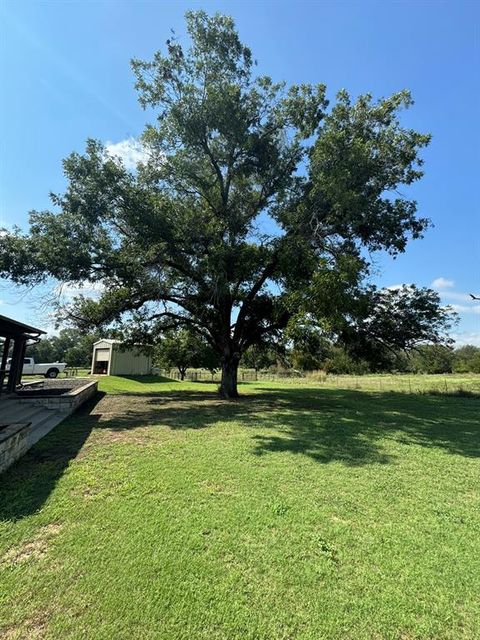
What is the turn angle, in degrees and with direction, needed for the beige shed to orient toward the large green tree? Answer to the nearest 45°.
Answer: approximately 45° to its left

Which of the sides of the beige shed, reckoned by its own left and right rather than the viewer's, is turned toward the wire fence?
left

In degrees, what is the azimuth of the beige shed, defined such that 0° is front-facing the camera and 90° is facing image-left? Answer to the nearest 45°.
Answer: approximately 45°
